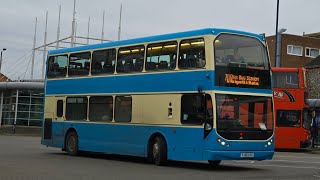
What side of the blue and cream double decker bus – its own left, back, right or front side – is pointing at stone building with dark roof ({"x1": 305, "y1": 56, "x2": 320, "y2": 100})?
left

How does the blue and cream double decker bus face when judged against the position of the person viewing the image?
facing the viewer and to the right of the viewer

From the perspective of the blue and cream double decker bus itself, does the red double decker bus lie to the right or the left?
on its left
